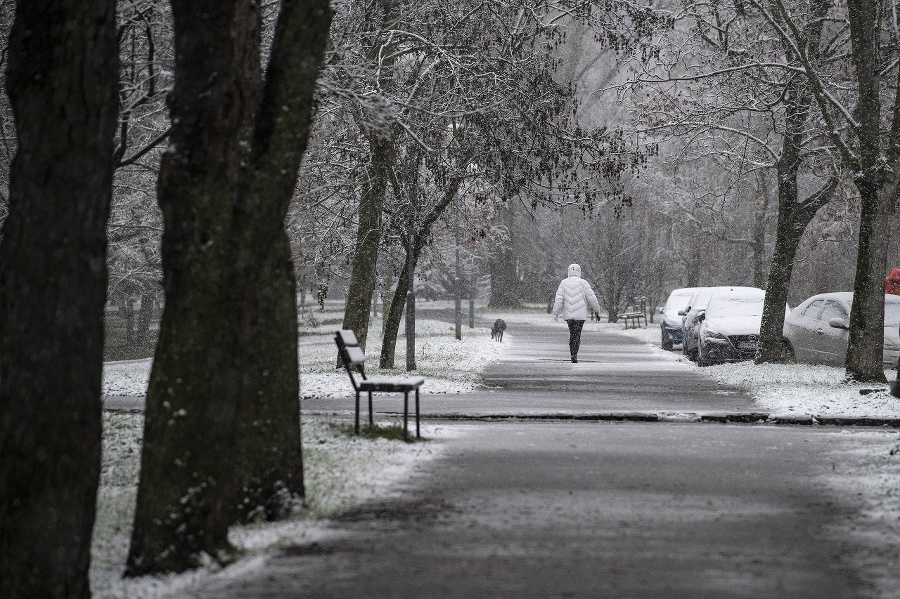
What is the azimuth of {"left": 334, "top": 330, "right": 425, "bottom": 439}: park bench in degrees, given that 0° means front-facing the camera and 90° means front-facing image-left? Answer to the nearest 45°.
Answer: approximately 270°

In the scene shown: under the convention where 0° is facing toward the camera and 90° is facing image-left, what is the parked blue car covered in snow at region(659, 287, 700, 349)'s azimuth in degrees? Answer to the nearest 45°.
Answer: approximately 45°

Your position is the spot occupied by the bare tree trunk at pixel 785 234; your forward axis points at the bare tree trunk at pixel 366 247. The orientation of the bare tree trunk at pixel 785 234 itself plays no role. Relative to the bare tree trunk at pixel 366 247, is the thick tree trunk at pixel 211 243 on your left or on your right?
left

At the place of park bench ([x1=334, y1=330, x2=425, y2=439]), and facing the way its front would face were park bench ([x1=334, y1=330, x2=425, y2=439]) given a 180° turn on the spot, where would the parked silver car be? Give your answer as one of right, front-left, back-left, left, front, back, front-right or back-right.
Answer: back-right

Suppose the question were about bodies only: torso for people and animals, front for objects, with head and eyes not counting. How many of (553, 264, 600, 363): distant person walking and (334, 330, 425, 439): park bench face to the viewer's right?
1

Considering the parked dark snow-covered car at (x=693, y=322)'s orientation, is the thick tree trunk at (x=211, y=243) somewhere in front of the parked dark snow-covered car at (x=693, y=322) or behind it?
in front

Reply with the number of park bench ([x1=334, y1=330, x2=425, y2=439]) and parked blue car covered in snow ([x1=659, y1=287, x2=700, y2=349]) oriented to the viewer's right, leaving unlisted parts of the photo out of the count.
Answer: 1

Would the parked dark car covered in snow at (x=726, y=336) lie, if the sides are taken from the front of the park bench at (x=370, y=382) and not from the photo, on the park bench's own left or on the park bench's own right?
on the park bench's own left

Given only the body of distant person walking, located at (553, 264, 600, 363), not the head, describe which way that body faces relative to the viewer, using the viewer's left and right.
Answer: facing away from the viewer

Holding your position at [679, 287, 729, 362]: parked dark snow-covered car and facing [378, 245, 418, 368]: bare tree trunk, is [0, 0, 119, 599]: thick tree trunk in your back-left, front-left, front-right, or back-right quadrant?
front-left

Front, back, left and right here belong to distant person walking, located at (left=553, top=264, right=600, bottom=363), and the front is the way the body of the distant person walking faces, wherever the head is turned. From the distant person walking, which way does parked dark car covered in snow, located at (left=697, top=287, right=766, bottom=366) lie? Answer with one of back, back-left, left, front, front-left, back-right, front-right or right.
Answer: right

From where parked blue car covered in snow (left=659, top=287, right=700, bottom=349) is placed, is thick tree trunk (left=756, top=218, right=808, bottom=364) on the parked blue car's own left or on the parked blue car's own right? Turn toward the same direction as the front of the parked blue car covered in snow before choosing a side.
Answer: on the parked blue car's own left
